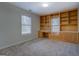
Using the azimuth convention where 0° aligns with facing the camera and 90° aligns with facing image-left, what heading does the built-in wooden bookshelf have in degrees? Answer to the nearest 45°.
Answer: approximately 45°
